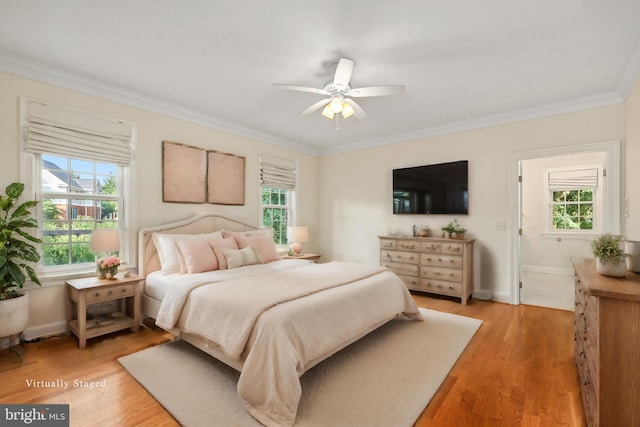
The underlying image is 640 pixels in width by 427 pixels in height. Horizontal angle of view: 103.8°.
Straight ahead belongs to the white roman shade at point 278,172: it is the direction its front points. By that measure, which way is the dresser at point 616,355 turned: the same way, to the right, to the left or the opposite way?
the opposite way

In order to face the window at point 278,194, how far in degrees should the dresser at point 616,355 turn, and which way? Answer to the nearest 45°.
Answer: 0° — it already faces it

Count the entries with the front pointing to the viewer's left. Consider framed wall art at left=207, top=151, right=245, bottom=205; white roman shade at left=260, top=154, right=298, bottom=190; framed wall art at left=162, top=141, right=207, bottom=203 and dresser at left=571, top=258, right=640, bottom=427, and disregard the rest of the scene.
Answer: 1

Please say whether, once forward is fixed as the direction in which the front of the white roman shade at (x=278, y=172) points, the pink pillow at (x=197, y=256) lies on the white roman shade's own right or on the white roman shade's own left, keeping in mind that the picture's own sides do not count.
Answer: on the white roman shade's own right

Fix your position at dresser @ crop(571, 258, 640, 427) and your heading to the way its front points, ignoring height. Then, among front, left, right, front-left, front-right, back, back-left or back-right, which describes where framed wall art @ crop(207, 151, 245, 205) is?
front

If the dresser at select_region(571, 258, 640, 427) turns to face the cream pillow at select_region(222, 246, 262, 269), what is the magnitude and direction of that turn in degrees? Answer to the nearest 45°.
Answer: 0° — it already faces it

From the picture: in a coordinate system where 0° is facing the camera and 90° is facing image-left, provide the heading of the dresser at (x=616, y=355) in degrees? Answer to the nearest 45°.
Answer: approximately 90°

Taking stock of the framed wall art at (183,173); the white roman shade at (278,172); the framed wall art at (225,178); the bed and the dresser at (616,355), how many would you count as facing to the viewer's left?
1

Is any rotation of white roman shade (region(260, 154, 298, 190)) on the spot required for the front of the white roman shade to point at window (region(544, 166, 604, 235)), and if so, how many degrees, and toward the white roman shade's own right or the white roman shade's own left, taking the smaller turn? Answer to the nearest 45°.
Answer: approximately 45° to the white roman shade's own left

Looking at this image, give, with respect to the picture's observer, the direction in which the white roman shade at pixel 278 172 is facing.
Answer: facing the viewer and to the right of the viewer

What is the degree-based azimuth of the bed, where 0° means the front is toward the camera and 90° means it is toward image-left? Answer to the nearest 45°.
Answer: approximately 315°

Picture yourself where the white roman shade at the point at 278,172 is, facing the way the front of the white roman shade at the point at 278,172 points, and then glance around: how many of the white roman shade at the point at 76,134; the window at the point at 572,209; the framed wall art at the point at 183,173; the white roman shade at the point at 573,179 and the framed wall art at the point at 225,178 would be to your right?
3

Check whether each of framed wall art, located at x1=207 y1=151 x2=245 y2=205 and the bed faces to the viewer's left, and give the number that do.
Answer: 0

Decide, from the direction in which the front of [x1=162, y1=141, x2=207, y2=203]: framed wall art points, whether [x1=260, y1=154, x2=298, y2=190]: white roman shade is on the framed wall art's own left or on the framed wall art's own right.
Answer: on the framed wall art's own left
